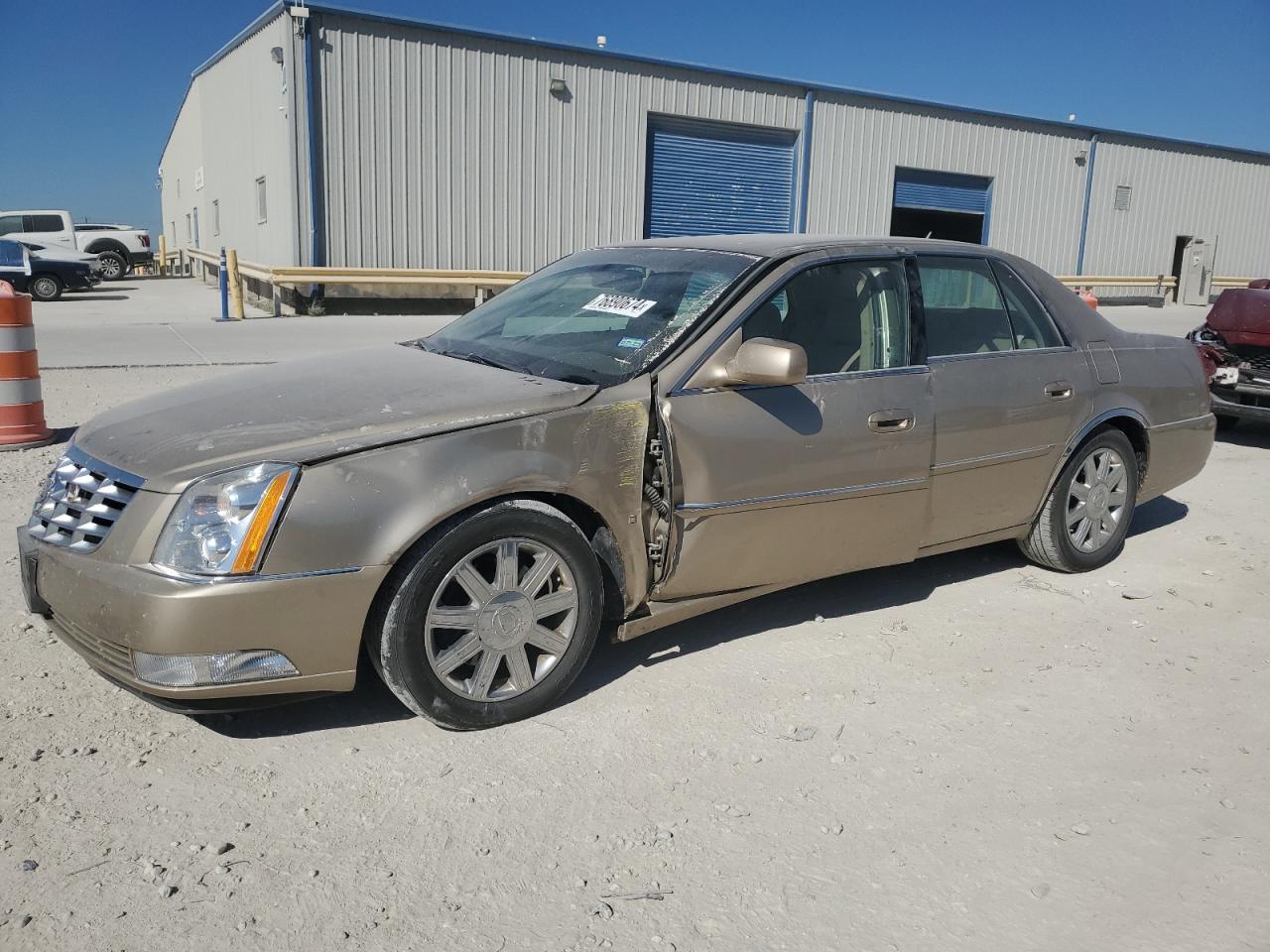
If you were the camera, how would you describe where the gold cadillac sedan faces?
facing the viewer and to the left of the viewer

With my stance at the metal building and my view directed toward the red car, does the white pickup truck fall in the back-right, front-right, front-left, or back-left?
back-right

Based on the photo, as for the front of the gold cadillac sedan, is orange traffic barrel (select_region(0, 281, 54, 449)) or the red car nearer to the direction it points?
the orange traffic barrel

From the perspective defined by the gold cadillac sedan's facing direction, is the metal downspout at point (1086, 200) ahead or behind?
behind

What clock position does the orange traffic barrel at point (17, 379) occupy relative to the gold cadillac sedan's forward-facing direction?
The orange traffic barrel is roughly at 3 o'clock from the gold cadillac sedan.

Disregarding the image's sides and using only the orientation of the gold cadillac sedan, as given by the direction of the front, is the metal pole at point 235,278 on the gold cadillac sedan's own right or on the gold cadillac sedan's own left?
on the gold cadillac sedan's own right

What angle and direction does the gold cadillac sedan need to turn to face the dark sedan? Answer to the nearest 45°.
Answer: approximately 90° to its right

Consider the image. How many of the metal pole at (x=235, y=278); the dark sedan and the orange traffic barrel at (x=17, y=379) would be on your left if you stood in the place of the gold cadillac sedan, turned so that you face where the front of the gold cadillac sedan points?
0

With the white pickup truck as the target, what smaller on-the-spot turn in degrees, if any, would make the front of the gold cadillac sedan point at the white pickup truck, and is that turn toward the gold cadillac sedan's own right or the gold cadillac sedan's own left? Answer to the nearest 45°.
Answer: approximately 90° to the gold cadillac sedan's own right

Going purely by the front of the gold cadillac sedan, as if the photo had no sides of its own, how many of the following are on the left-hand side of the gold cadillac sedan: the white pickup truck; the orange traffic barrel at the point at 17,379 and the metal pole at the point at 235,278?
0

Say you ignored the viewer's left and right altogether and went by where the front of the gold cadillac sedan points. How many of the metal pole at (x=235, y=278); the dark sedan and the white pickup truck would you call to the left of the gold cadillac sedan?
0

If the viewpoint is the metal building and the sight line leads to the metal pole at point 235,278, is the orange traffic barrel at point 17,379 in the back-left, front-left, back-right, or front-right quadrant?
front-left
